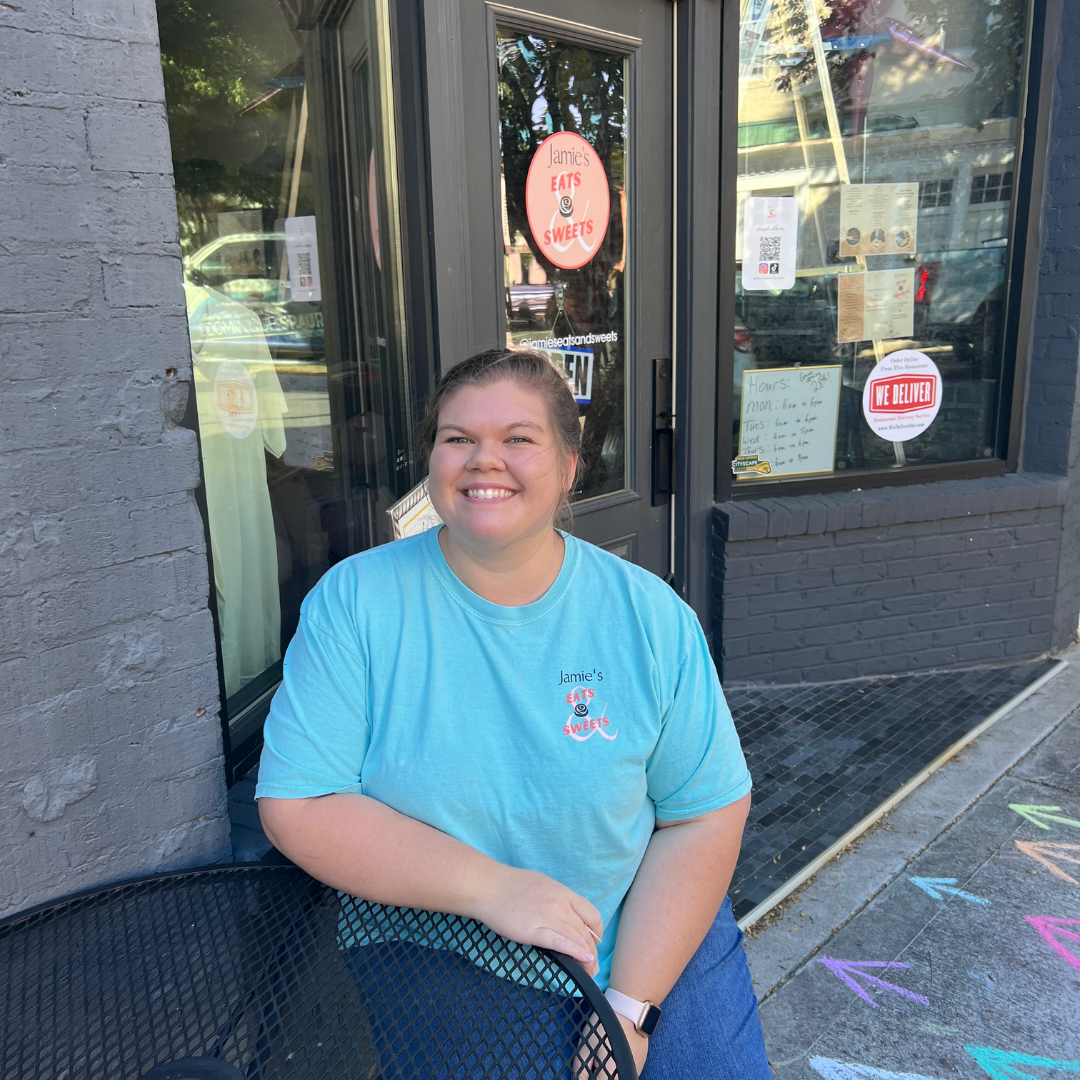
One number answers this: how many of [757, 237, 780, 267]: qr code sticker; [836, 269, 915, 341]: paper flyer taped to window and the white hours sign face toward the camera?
3

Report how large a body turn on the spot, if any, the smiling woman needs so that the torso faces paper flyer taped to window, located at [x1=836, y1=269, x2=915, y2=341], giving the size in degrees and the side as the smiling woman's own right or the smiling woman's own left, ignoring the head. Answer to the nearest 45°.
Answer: approximately 135° to the smiling woman's own left

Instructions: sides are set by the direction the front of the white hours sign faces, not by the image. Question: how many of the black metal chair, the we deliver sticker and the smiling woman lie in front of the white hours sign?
2

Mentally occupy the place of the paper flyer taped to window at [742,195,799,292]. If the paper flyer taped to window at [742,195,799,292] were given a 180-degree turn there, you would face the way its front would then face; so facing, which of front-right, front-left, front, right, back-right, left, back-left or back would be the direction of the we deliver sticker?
front-right

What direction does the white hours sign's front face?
toward the camera

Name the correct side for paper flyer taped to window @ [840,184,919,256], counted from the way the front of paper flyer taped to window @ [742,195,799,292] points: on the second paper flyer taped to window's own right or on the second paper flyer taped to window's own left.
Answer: on the second paper flyer taped to window's own left

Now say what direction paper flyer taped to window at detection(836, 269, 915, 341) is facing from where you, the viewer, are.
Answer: facing the viewer

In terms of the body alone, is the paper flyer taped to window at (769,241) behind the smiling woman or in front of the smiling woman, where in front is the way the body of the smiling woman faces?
behind

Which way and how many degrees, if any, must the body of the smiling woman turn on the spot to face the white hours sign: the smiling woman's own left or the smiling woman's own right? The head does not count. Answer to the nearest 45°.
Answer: approximately 135° to the smiling woman's own left

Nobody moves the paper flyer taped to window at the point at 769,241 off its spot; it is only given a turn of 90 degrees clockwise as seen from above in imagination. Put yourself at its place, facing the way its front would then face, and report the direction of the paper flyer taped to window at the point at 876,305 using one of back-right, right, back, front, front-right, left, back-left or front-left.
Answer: back-right

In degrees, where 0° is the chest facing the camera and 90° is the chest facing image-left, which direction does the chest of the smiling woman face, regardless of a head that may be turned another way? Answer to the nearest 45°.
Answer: approximately 0°

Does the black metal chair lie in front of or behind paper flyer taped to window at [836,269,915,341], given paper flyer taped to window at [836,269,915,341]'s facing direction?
in front

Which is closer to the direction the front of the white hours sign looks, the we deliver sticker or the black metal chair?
the black metal chair

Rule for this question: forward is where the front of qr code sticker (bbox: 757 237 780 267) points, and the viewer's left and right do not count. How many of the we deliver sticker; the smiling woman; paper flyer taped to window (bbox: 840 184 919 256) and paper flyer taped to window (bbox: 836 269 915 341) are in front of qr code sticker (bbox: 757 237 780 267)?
1
